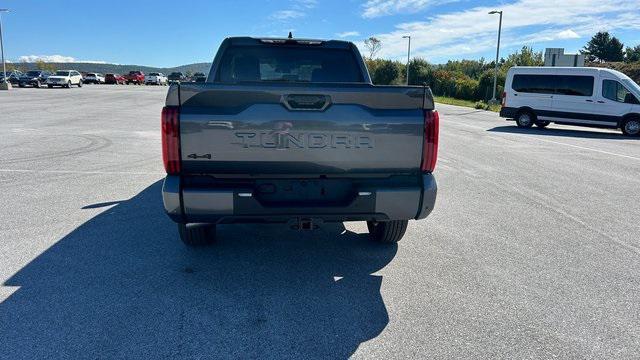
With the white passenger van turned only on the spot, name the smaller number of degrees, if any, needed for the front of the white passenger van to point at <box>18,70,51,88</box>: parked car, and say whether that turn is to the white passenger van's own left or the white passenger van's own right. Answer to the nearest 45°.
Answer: approximately 180°

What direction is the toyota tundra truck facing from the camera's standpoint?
away from the camera

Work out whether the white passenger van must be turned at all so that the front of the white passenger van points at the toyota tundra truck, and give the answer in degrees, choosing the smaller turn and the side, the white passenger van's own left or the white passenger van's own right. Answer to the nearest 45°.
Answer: approximately 90° to the white passenger van's own right

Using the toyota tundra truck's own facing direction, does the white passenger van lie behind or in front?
in front

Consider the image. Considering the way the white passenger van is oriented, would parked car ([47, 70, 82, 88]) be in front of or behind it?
behind

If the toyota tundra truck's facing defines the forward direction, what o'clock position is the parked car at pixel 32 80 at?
The parked car is roughly at 11 o'clock from the toyota tundra truck.

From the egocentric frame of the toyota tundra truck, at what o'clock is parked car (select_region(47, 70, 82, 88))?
The parked car is roughly at 11 o'clock from the toyota tundra truck.

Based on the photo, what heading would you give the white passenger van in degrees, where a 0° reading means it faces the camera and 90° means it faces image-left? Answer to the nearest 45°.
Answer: approximately 270°

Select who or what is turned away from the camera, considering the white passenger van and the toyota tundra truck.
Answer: the toyota tundra truck
